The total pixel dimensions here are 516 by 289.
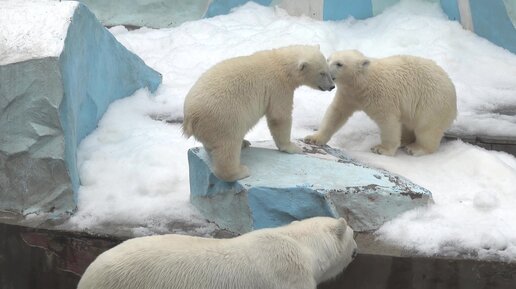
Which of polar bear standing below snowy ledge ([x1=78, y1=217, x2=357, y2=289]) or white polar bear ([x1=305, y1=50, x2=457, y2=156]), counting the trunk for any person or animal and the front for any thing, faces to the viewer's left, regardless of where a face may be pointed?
the white polar bear

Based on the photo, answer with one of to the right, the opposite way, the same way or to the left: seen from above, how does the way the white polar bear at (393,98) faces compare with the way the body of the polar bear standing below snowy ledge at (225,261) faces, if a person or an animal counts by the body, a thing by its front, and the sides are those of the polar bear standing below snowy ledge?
the opposite way

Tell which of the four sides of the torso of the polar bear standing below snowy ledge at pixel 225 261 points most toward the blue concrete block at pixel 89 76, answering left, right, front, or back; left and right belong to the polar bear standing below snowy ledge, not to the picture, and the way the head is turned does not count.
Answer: left

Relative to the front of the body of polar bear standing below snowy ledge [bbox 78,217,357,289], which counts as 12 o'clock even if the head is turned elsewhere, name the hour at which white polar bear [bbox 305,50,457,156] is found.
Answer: The white polar bear is roughly at 10 o'clock from the polar bear standing below snowy ledge.

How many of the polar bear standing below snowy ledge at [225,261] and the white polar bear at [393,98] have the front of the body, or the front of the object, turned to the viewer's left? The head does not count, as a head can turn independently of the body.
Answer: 1

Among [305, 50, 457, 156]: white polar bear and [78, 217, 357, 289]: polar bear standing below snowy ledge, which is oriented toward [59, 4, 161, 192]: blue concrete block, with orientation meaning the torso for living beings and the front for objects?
the white polar bear

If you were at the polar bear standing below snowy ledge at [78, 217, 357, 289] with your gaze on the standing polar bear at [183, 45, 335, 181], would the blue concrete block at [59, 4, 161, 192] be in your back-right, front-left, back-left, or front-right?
front-left

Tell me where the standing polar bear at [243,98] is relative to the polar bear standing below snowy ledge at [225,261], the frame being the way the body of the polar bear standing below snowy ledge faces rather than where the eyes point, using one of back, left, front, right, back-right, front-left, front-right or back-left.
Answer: left

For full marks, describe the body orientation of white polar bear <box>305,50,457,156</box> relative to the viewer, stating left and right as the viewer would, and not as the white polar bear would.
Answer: facing to the left of the viewer

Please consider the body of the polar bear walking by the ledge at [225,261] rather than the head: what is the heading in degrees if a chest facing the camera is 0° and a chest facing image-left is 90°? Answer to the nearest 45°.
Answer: approximately 270°

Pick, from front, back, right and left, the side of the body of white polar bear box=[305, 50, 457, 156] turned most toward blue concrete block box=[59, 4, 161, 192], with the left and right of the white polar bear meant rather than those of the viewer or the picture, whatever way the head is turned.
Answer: front

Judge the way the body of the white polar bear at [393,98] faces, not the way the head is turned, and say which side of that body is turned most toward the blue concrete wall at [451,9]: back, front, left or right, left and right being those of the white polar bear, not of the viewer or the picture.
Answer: right
